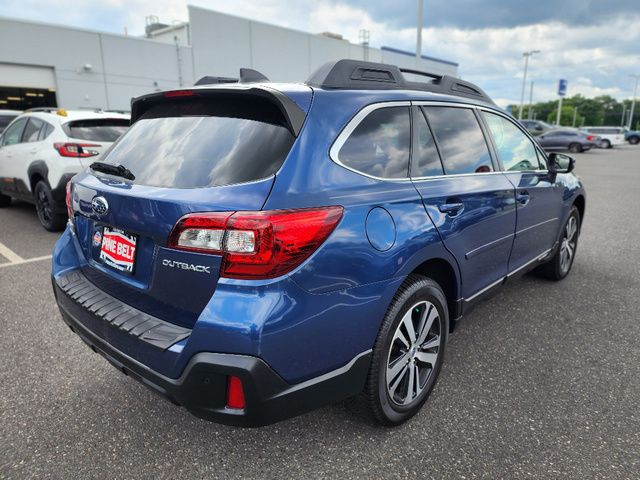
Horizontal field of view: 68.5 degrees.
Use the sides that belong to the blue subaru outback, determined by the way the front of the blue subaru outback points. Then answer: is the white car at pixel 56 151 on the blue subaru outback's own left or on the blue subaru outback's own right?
on the blue subaru outback's own left

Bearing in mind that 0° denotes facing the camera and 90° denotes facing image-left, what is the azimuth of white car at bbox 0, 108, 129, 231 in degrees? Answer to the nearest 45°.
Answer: approximately 135°

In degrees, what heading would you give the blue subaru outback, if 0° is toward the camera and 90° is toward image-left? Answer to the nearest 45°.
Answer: approximately 225°

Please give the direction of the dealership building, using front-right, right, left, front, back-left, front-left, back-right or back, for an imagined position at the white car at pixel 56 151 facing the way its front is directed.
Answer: front-right

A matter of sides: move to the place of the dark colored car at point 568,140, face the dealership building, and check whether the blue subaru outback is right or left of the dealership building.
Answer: left

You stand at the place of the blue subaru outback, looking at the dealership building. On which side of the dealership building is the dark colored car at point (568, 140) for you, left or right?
right

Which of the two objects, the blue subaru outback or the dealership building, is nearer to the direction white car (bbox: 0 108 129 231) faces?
the dealership building

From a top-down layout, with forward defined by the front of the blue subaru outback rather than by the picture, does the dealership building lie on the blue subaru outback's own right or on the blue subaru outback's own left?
on the blue subaru outback's own left
